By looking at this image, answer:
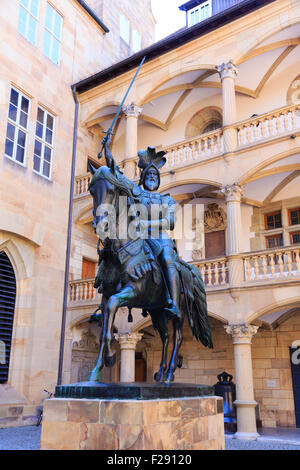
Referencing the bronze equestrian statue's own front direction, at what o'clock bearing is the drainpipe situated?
The drainpipe is roughly at 4 o'clock from the bronze equestrian statue.

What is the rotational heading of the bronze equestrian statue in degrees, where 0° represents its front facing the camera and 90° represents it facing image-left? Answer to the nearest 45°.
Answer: approximately 45°

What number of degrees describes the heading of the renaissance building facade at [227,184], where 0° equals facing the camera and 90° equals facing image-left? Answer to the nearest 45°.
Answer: approximately 45°

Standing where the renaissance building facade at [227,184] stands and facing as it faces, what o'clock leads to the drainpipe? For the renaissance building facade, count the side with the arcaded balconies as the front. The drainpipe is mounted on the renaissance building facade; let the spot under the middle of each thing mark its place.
The drainpipe is roughly at 2 o'clock from the renaissance building facade.

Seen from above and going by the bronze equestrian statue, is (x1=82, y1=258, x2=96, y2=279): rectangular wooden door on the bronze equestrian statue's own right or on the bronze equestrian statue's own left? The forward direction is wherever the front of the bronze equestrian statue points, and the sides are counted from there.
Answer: on the bronze equestrian statue's own right
